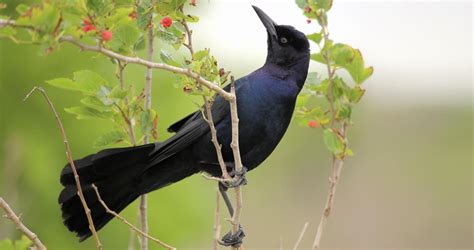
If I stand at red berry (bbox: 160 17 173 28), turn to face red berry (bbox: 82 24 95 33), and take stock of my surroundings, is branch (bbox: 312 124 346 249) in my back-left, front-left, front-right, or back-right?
back-left

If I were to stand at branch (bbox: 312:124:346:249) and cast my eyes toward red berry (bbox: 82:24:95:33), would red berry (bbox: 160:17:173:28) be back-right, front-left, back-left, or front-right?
front-right

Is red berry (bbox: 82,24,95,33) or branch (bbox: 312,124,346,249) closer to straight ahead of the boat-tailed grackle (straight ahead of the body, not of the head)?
the branch

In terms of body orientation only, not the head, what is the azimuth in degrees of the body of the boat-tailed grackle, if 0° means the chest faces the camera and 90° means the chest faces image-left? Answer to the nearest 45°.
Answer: approximately 270°
